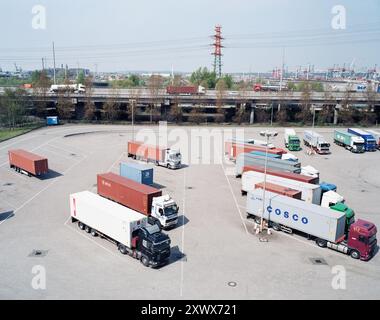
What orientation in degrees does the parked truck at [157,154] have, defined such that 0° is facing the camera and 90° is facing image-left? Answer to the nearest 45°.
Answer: approximately 315°

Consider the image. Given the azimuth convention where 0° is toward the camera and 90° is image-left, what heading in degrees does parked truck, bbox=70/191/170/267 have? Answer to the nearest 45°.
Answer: approximately 315°

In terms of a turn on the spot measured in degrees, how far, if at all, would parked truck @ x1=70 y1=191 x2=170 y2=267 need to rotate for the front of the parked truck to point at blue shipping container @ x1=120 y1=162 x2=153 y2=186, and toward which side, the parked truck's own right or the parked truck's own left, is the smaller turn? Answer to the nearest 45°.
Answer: approximately 135° to the parked truck's own left

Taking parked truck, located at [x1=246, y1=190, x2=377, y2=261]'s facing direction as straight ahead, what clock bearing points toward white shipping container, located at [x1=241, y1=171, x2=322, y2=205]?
The white shipping container is roughly at 7 o'clock from the parked truck.

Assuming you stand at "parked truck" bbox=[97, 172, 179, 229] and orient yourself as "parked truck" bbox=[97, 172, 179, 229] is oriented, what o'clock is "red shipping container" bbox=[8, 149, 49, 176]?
The red shipping container is roughly at 6 o'clock from the parked truck.

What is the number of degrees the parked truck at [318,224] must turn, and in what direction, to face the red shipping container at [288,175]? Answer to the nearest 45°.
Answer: approximately 135° to its left

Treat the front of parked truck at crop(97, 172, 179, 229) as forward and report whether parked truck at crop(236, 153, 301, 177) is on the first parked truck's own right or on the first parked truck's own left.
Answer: on the first parked truck's own left

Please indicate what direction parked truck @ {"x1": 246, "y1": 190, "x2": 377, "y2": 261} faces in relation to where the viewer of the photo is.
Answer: facing the viewer and to the right of the viewer

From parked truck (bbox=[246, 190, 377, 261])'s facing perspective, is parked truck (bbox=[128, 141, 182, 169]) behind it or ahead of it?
behind

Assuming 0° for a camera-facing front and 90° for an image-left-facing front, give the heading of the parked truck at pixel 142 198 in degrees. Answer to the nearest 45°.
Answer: approximately 315°

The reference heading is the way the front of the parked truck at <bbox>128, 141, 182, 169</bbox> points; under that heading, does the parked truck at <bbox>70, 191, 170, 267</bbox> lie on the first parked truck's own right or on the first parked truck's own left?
on the first parked truck's own right
